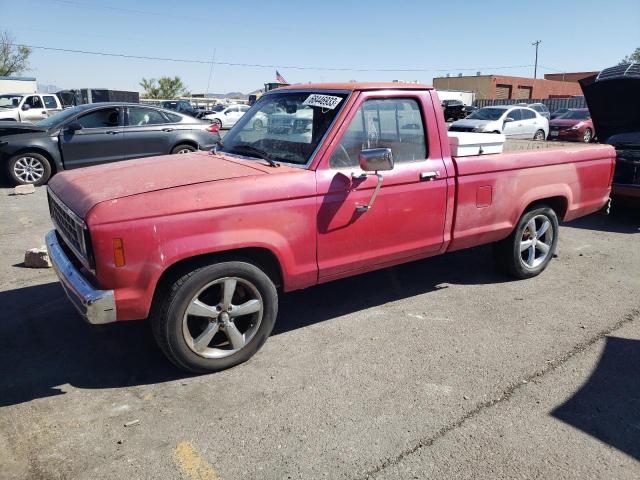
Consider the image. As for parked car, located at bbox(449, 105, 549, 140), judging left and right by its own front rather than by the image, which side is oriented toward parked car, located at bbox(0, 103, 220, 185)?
front

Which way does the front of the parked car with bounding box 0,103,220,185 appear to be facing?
to the viewer's left

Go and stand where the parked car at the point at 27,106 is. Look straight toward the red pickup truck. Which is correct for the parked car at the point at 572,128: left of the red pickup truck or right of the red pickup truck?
left

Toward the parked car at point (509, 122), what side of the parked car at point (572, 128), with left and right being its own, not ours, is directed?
front

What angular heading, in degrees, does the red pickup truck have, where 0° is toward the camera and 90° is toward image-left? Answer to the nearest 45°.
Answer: approximately 45°

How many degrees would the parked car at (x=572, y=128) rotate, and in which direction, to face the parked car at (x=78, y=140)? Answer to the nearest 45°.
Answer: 0° — it already faces it

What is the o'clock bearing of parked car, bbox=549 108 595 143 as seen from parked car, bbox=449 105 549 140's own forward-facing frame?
parked car, bbox=549 108 595 143 is roughly at 6 o'clock from parked car, bbox=449 105 549 140.

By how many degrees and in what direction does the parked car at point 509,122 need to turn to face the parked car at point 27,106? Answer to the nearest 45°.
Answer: approximately 45° to its right

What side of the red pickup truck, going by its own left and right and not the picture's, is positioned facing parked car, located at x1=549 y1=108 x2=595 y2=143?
back

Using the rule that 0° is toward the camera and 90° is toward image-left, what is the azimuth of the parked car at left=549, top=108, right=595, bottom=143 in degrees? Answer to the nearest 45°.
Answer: approximately 45°

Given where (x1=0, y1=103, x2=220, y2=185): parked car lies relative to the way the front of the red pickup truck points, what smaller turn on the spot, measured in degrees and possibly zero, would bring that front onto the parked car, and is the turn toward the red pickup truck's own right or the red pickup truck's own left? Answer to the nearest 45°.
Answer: approximately 90° to the red pickup truck's own right
